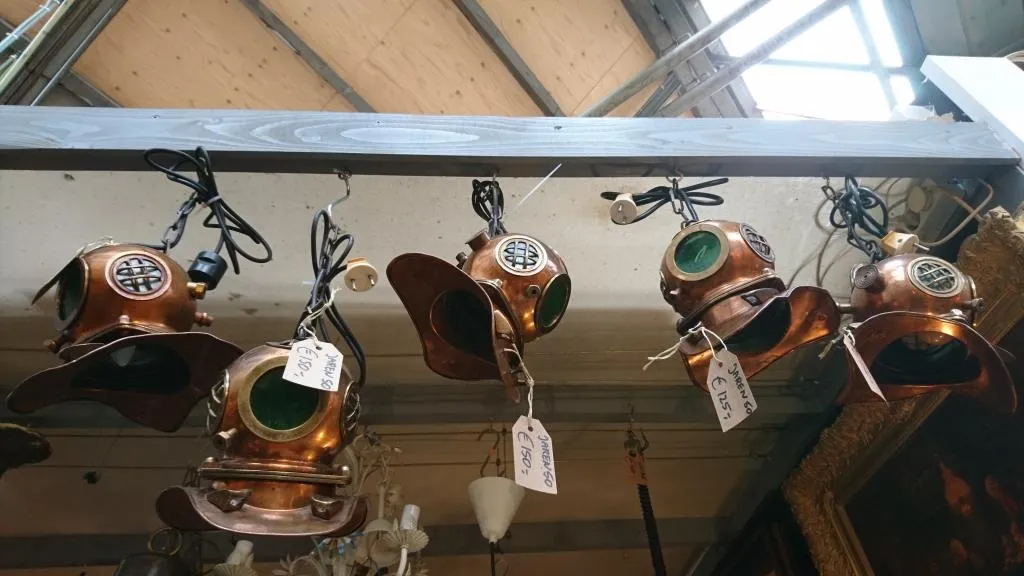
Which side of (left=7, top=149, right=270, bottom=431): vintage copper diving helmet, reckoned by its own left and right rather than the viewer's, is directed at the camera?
left

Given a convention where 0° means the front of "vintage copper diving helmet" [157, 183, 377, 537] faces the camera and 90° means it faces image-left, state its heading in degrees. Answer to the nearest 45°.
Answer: approximately 0°

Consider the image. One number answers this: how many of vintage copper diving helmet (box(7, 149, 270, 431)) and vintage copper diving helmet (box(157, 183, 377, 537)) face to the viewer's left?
1

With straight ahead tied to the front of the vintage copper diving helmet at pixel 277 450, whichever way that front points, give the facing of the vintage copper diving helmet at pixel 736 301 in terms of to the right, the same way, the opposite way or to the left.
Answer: to the right

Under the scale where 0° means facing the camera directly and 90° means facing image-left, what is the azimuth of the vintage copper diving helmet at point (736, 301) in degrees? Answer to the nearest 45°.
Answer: approximately 45°

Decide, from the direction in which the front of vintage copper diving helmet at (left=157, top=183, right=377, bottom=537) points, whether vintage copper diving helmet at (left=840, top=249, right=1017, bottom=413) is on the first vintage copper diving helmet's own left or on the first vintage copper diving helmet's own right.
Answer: on the first vintage copper diving helmet's own left

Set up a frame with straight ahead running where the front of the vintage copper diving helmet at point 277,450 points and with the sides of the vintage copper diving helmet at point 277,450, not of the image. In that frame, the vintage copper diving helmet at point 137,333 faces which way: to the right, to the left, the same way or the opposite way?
to the right
